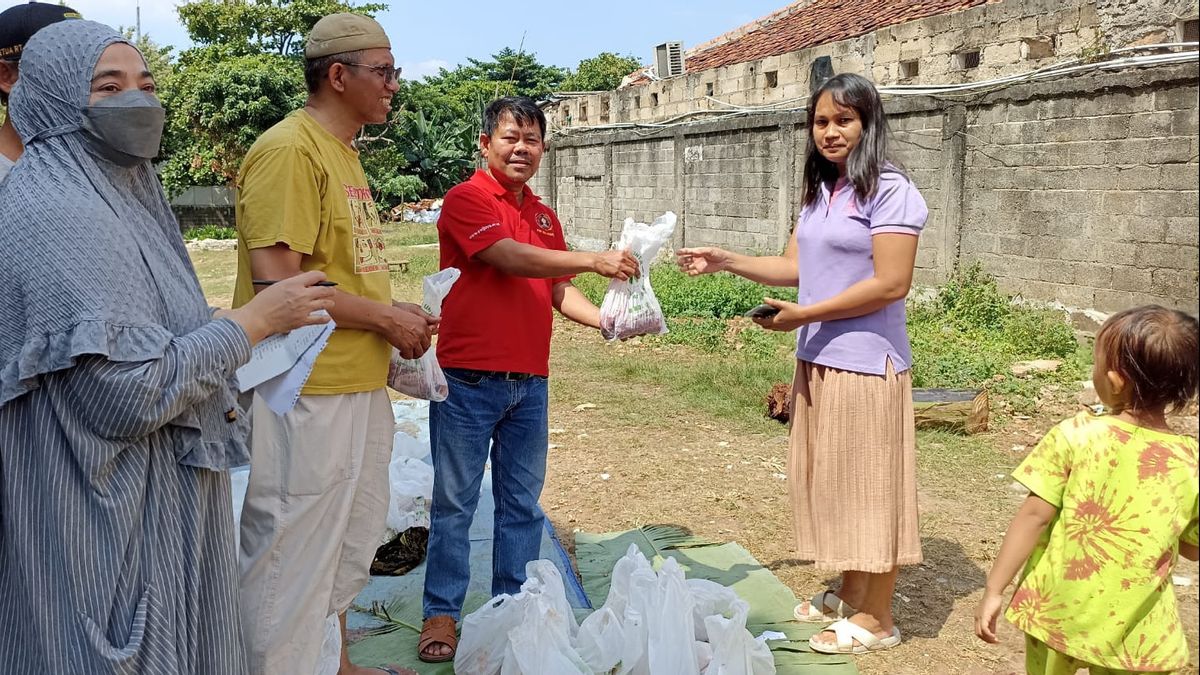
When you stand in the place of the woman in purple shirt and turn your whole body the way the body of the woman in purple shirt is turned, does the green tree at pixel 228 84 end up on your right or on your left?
on your right

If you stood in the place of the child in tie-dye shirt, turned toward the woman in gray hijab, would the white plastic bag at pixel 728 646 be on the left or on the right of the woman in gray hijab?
right

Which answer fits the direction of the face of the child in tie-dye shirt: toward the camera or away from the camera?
away from the camera

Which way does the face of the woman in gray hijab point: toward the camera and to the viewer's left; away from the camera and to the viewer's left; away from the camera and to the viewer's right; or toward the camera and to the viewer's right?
toward the camera and to the viewer's right

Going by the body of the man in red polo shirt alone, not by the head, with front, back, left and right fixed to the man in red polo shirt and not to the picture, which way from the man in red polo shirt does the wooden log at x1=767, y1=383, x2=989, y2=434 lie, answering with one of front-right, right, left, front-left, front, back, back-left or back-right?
left

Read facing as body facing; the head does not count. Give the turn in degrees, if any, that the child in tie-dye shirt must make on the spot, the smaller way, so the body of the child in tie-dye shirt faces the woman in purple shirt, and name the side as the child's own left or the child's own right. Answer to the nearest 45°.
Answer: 0° — they already face them

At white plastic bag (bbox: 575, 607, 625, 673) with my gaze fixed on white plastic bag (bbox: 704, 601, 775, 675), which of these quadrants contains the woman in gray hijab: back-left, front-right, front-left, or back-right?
back-right

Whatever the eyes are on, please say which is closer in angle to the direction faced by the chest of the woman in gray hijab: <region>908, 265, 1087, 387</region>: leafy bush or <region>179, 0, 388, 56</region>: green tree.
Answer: the leafy bush

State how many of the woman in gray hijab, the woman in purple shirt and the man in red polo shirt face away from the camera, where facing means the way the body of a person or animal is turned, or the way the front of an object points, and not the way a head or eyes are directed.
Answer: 0

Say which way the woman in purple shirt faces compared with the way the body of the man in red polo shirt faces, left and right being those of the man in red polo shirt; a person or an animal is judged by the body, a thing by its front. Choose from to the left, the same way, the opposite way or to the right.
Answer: to the right

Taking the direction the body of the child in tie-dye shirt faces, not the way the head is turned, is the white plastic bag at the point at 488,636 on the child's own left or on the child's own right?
on the child's own left

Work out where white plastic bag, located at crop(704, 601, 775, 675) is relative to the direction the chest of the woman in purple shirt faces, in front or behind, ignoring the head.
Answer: in front

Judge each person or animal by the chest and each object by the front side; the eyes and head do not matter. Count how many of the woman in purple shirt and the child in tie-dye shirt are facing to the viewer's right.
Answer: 0

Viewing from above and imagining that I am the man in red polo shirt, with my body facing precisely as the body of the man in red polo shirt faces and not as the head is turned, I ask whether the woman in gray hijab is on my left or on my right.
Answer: on my right

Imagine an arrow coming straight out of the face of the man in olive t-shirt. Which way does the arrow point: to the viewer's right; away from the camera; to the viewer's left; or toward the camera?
to the viewer's right

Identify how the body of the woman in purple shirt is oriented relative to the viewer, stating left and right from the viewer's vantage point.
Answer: facing the viewer and to the left of the viewer

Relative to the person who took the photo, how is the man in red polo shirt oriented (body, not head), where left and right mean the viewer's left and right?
facing the viewer and to the right of the viewer
